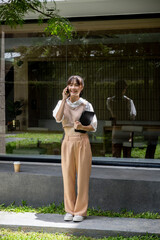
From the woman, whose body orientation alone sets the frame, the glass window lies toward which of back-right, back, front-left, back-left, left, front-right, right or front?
back

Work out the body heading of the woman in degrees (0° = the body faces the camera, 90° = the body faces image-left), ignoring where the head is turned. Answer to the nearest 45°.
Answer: approximately 0°
